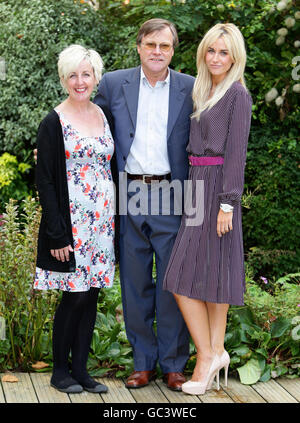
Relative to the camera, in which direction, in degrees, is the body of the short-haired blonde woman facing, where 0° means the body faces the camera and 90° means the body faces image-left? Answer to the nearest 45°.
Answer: approximately 315°

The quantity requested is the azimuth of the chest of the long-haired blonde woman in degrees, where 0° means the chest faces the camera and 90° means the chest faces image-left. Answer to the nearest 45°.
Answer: approximately 45°

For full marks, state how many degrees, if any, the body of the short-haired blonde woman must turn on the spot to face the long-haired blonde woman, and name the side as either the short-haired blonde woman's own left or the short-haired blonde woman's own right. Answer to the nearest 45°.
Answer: approximately 45° to the short-haired blonde woman's own left

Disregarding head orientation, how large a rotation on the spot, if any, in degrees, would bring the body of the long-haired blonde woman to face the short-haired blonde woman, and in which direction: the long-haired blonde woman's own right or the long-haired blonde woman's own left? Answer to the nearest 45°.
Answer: approximately 45° to the long-haired blonde woman's own right

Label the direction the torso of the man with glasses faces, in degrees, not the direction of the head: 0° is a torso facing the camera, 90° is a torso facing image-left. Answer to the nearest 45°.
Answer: approximately 0°
